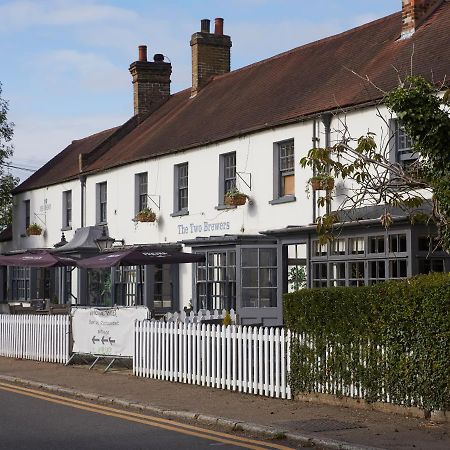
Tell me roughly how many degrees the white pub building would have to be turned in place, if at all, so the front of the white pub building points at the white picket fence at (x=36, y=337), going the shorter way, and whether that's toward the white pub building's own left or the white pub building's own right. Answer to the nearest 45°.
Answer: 0° — it already faces it

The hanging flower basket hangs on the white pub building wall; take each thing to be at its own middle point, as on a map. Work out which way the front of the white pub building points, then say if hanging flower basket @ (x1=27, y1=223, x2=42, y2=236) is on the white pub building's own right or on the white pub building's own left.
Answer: on the white pub building's own right

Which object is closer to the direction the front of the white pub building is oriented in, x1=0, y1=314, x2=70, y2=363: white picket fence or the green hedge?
the white picket fence

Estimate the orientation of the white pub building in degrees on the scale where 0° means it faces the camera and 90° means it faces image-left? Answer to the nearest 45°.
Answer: approximately 45°

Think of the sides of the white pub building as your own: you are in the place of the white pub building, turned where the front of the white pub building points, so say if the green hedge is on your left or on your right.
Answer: on your left

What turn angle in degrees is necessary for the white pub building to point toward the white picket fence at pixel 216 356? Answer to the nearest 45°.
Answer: approximately 45° to its left
